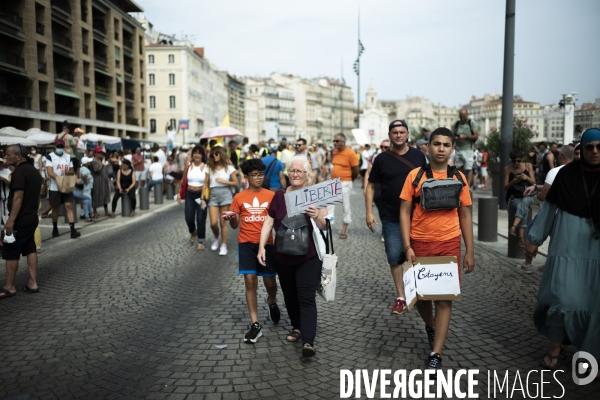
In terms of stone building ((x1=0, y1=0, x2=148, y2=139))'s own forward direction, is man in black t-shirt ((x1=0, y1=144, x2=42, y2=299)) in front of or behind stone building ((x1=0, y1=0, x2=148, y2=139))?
in front

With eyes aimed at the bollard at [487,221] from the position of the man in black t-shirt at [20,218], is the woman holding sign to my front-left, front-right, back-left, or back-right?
front-right

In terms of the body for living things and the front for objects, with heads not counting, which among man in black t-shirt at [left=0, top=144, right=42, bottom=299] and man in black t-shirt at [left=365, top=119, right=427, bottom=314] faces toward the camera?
man in black t-shirt at [left=365, top=119, right=427, bottom=314]

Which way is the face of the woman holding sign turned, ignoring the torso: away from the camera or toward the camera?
toward the camera

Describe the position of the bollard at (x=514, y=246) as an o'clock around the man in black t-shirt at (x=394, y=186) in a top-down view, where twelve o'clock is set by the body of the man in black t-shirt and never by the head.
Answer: The bollard is roughly at 7 o'clock from the man in black t-shirt.

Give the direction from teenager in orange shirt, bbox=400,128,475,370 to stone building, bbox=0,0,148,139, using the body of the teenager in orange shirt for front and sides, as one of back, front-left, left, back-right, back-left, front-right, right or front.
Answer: back-right

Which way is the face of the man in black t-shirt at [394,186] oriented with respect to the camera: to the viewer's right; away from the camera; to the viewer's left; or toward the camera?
toward the camera

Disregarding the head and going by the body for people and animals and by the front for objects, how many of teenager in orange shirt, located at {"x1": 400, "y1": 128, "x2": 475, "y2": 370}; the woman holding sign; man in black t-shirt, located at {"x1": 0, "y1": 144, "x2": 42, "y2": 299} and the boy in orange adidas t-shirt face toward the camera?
3

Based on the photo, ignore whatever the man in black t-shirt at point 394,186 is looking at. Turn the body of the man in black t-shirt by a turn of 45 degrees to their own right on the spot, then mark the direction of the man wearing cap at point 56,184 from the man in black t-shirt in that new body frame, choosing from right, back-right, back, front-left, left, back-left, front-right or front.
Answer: right

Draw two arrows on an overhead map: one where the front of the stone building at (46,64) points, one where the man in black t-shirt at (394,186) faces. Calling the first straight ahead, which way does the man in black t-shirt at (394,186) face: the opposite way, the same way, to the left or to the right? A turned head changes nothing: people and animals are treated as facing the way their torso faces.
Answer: to the right

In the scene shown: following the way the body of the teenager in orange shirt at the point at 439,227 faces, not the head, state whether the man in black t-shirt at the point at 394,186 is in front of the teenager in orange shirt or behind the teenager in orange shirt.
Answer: behind

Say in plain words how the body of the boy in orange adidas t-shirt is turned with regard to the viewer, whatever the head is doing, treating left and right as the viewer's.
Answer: facing the viewer

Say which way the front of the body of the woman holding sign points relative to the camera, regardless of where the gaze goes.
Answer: toward the camera
